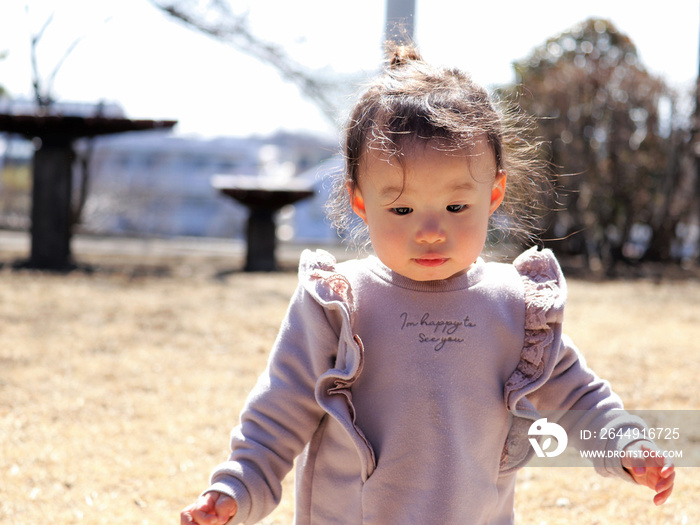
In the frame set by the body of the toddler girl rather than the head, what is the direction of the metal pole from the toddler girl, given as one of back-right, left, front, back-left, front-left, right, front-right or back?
back

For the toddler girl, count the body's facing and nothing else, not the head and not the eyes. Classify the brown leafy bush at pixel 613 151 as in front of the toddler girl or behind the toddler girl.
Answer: behind

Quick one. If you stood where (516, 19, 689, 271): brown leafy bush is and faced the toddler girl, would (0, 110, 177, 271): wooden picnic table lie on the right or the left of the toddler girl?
right

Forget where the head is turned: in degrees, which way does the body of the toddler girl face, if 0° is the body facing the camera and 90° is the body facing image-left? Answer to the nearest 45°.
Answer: approximately 0°

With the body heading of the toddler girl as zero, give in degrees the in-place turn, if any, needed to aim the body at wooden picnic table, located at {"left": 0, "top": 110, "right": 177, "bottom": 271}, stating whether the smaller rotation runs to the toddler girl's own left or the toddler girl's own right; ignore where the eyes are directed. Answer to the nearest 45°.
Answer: approximately 135° to the toddler girl's own right

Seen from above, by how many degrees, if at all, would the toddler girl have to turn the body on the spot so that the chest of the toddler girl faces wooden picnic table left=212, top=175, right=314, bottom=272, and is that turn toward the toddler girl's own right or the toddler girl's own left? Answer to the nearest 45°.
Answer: approximately 180°

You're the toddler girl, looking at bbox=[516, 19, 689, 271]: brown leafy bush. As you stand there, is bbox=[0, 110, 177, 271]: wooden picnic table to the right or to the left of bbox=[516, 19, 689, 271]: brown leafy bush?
left
